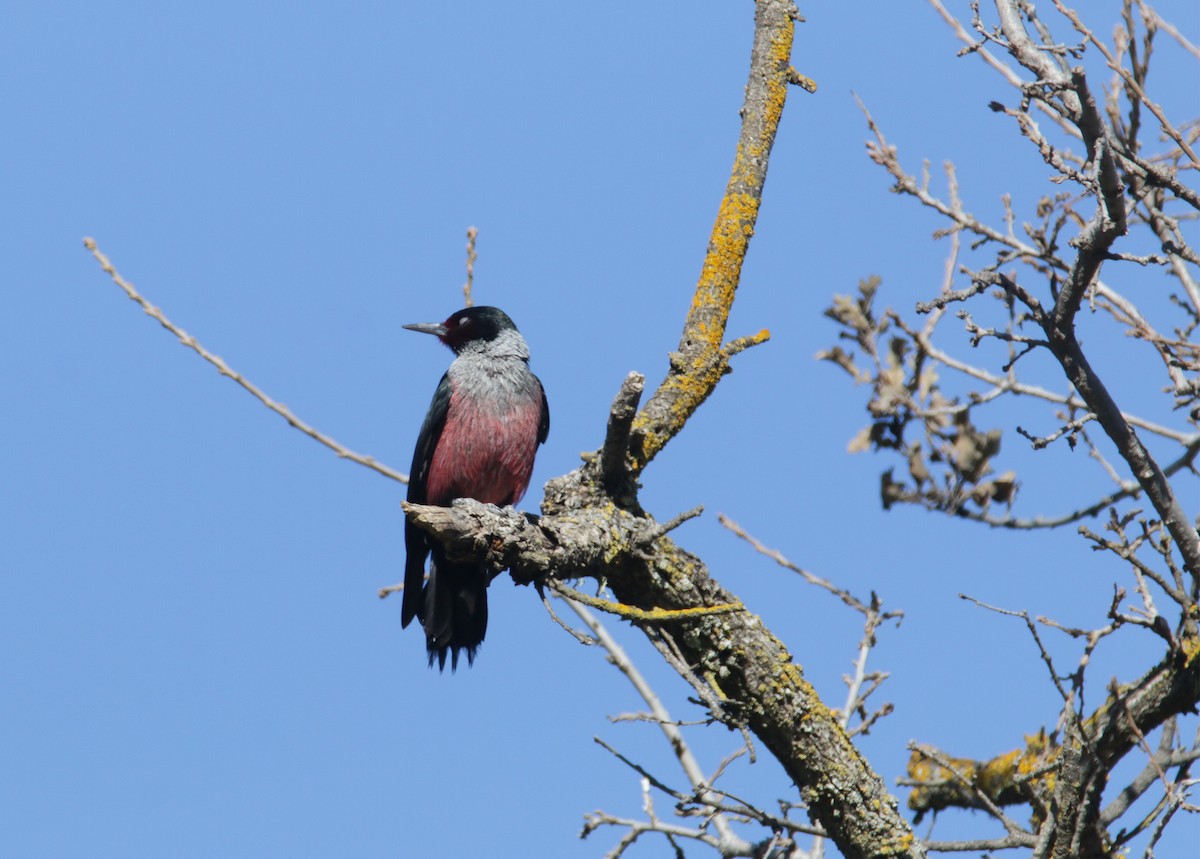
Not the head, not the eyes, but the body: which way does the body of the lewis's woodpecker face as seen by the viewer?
toward the camera
